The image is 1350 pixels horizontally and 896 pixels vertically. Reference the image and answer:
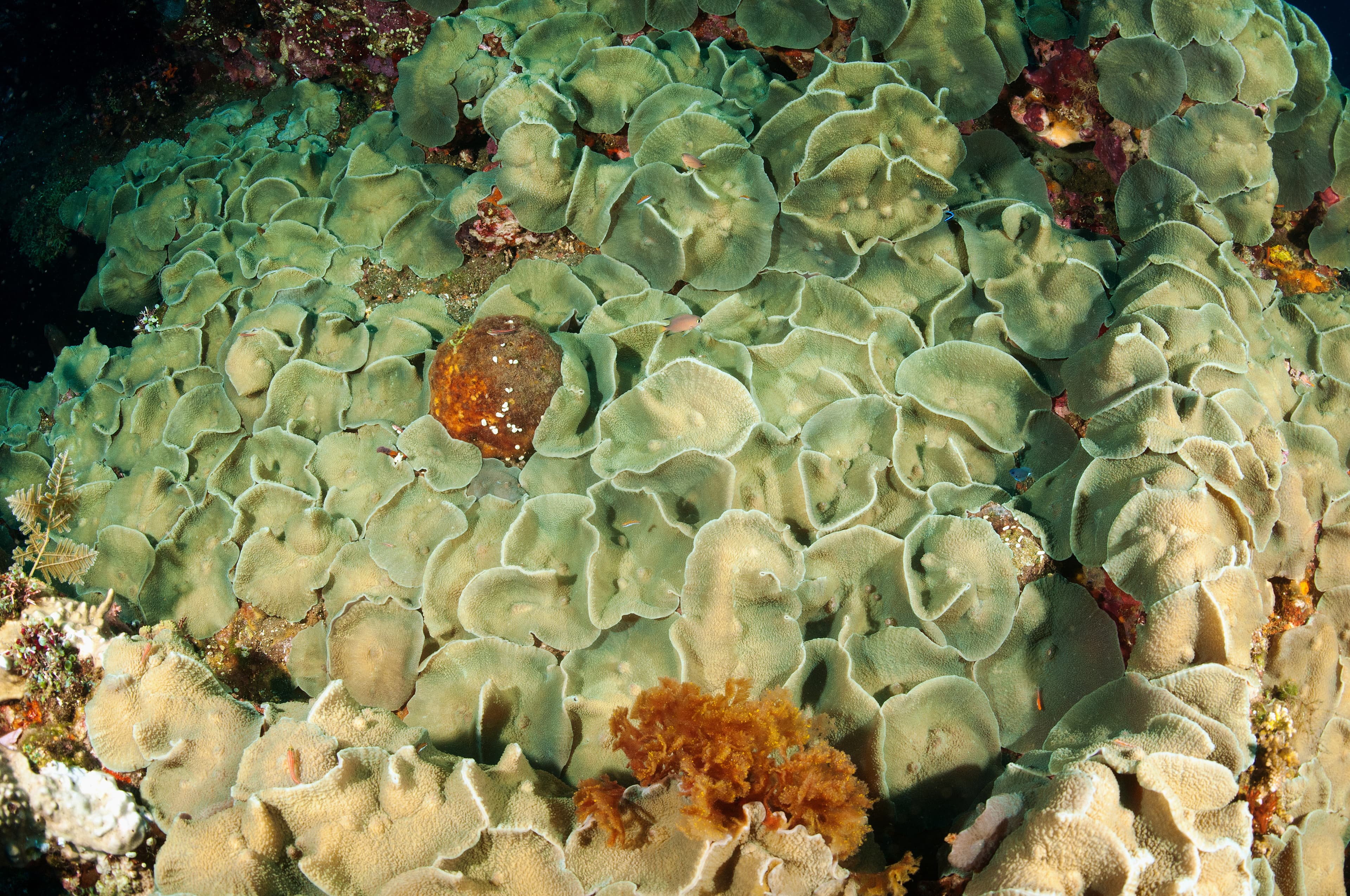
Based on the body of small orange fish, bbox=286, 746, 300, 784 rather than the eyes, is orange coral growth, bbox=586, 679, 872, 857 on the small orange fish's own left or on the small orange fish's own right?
on the small orange fish's own right

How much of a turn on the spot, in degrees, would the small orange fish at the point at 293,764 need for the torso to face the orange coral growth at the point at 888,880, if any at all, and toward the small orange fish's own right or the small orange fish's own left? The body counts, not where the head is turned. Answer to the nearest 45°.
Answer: approximately 135° to the small orange fish's own right

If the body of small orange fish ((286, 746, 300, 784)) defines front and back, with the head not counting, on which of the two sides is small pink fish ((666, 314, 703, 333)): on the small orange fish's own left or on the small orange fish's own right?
on the small orange fish's own right

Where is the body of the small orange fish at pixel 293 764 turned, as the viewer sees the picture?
away from the camera

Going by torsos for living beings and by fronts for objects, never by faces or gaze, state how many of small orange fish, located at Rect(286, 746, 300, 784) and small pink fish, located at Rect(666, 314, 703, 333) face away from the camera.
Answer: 1
